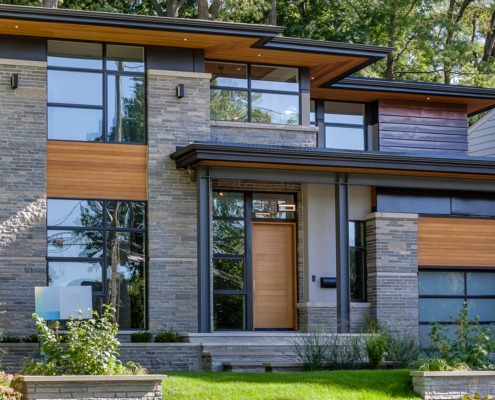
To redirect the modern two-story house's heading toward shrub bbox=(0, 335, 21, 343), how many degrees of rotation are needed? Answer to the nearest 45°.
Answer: approximately 45° to its right

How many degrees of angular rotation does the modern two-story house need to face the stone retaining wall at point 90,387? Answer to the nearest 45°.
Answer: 0° — it already faces it

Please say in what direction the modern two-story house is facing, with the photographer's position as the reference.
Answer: facing the viewer

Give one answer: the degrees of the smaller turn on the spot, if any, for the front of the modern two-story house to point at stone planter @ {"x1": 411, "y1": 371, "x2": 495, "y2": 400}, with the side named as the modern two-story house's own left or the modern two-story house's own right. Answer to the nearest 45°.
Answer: approximately 45° to the modern two-story house's own left

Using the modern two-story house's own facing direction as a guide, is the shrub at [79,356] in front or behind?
in front
